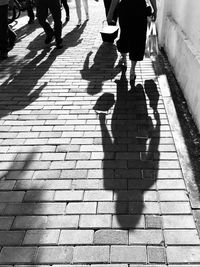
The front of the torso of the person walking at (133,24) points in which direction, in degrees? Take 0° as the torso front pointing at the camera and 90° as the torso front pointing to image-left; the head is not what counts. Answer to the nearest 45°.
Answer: approximately 180°

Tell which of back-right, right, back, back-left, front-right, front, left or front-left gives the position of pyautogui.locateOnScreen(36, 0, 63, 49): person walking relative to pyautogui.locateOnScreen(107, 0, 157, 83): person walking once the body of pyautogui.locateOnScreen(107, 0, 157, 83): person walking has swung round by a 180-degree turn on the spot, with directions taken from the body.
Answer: back-right
